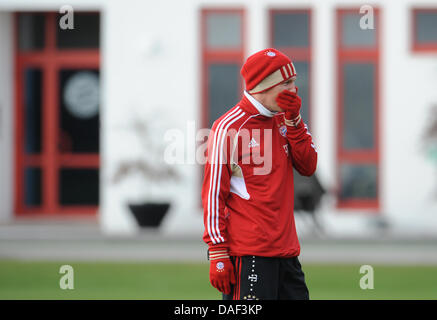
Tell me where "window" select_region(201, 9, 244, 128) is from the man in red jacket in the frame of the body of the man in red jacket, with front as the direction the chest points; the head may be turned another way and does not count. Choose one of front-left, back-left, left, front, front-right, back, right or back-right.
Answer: back-left

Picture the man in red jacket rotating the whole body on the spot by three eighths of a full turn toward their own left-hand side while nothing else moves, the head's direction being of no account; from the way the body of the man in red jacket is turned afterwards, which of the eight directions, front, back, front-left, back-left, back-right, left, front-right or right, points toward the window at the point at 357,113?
front

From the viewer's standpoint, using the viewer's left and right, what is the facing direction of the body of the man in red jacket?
facing the viewer and to the right of the viewer

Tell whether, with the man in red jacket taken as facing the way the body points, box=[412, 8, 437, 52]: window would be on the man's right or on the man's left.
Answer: on the man's left

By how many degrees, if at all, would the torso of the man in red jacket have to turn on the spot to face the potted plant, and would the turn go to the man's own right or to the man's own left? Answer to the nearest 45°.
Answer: approximately 135° to the man's own left

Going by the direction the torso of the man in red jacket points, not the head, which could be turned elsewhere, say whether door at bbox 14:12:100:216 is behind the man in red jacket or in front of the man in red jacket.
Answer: behind

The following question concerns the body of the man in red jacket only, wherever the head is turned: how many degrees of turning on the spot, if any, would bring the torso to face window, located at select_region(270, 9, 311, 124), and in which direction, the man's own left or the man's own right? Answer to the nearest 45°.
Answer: approximately 135° to the man's own left
